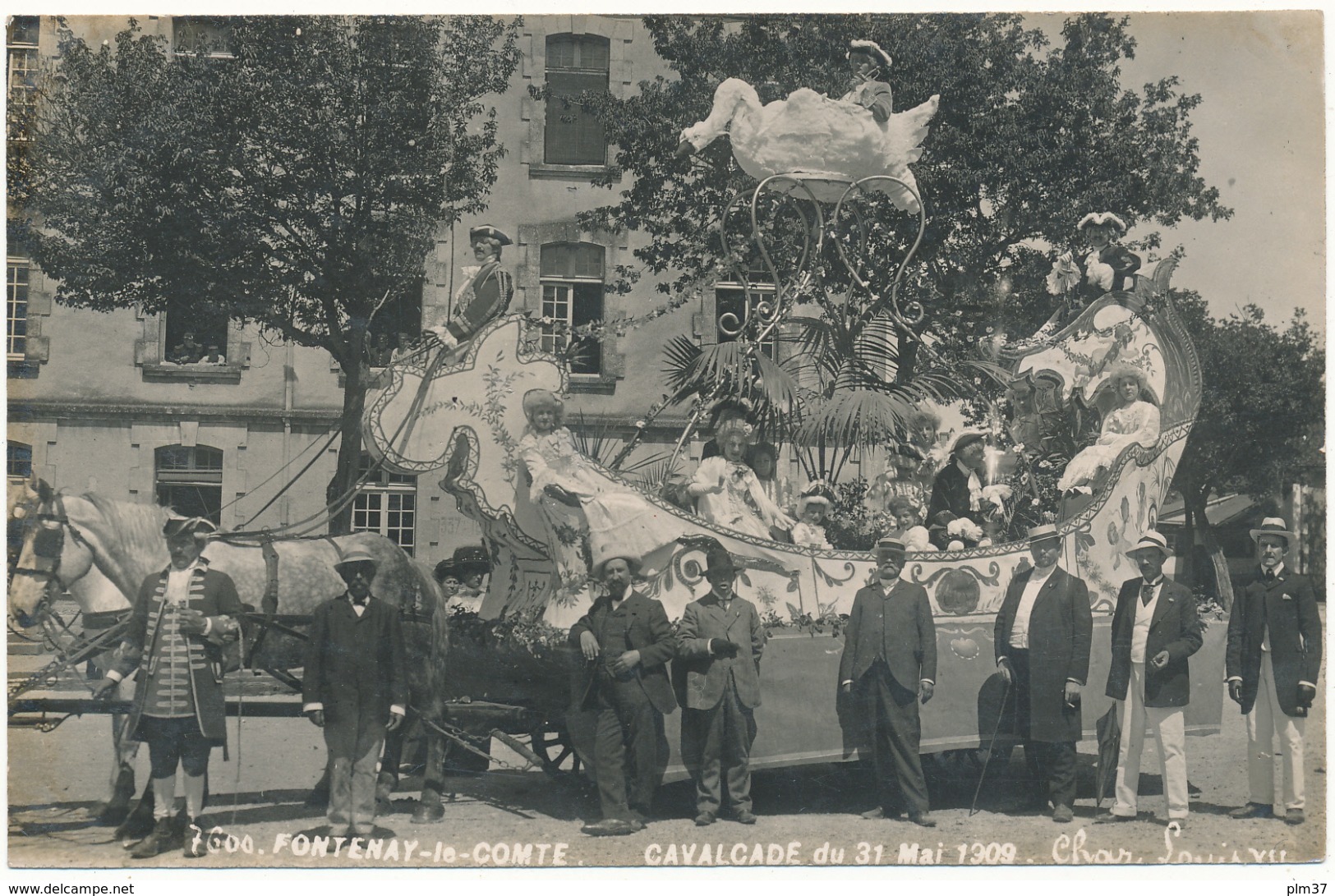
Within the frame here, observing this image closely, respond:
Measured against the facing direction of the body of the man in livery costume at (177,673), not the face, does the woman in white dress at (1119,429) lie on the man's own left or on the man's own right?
on the man's own left

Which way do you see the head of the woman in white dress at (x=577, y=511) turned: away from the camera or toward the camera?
toward the camera

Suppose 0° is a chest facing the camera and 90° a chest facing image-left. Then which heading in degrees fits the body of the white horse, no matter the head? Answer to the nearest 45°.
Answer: approximately 90°

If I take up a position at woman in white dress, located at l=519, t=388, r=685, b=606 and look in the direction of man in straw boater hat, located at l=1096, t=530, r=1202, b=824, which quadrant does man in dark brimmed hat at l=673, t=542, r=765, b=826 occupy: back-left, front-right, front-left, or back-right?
front-right

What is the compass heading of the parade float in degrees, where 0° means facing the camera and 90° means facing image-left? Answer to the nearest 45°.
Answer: approximately 90°

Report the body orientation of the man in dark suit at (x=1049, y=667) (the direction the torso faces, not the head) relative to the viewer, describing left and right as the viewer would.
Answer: facing the viewer and to the left of the viewer

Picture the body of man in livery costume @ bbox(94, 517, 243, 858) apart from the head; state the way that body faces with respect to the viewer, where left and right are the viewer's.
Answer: facing the viewer

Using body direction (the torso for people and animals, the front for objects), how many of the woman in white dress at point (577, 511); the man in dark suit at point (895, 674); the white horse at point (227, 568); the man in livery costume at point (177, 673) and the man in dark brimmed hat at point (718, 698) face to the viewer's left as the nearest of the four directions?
1

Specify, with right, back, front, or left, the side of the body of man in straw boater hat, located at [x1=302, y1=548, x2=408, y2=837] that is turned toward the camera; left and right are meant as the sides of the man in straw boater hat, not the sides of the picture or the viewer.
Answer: front

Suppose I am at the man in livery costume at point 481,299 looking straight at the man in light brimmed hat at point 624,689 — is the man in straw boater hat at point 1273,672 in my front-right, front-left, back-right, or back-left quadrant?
front-left

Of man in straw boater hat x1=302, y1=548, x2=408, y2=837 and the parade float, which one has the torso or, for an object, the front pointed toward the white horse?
the parade float

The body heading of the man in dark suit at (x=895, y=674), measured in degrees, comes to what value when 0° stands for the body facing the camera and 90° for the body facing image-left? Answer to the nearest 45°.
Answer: approximately 0°
